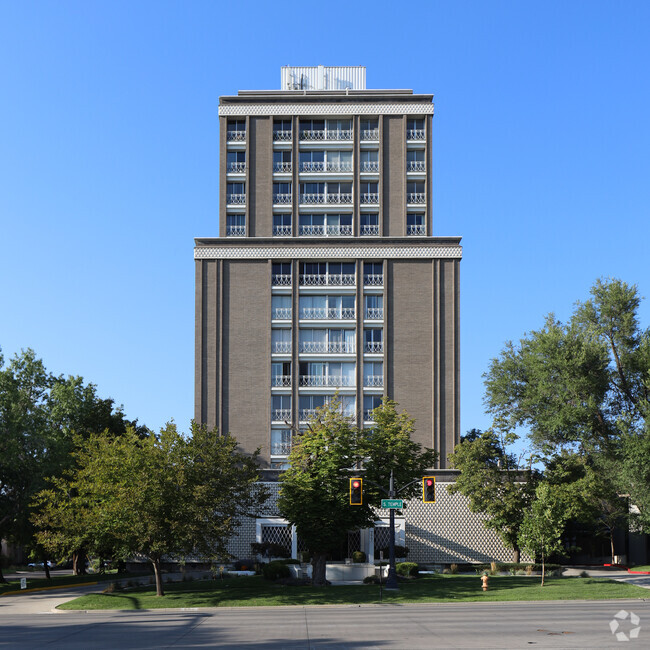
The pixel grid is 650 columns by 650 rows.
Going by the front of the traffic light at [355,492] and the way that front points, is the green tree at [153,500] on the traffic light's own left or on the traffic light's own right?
on the traffic light's own right

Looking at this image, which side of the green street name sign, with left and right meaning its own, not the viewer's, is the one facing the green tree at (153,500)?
right

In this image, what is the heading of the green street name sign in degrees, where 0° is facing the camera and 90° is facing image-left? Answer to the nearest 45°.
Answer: approximately 0°

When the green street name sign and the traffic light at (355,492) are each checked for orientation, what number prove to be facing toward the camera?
2

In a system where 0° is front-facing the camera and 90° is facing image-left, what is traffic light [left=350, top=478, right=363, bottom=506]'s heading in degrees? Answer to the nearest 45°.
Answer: approximately 0°

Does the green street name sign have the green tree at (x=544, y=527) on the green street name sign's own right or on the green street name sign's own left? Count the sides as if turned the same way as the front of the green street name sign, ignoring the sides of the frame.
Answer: on the green street name sign's own left
